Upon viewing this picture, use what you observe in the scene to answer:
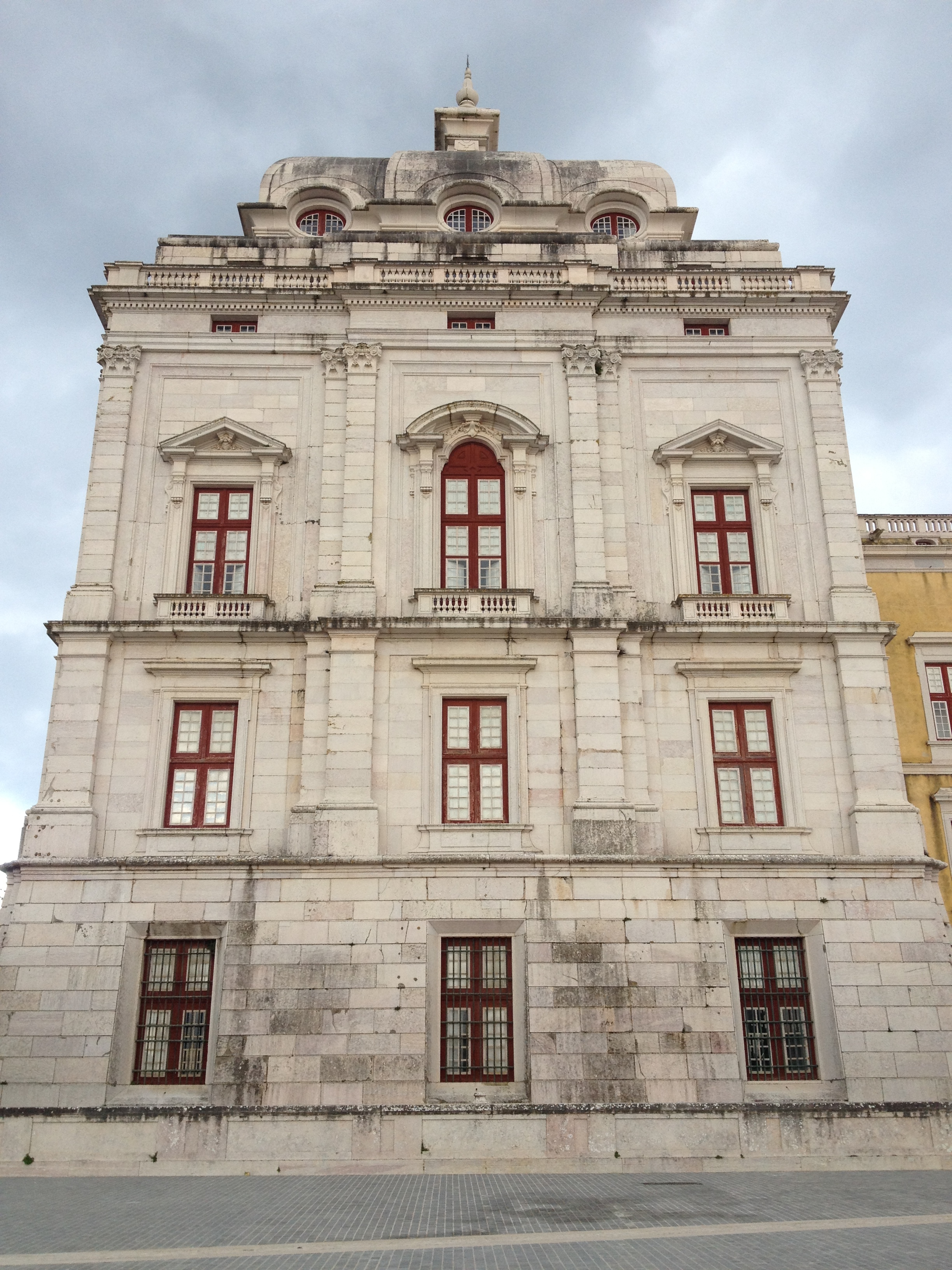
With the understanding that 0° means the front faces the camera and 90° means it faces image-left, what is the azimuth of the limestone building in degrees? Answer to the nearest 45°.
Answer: approximately 0°
